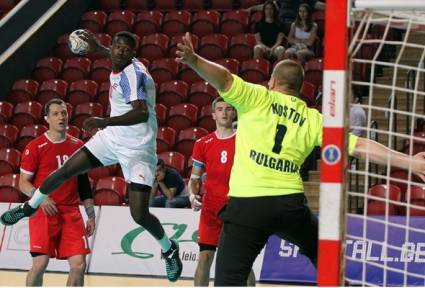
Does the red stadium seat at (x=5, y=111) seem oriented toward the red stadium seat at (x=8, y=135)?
yes

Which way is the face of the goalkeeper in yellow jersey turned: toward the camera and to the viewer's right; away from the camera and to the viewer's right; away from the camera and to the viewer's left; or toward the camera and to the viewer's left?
away from the camera and to the viewer's left

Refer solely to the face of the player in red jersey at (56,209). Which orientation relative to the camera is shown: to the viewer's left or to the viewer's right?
to the viewer's right

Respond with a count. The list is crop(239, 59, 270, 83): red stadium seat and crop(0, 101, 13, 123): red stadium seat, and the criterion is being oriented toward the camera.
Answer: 2

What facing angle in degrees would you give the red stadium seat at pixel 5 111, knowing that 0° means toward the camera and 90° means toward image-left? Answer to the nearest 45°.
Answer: approximately 0°

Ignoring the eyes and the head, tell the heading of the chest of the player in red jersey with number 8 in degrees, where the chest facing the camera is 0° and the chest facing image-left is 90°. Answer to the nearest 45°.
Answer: approximately 0°

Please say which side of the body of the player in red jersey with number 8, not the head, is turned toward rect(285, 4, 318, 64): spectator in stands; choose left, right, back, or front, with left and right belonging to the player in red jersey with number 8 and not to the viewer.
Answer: back

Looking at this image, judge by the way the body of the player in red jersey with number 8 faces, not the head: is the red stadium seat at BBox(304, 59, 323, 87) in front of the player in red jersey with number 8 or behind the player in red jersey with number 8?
behind
